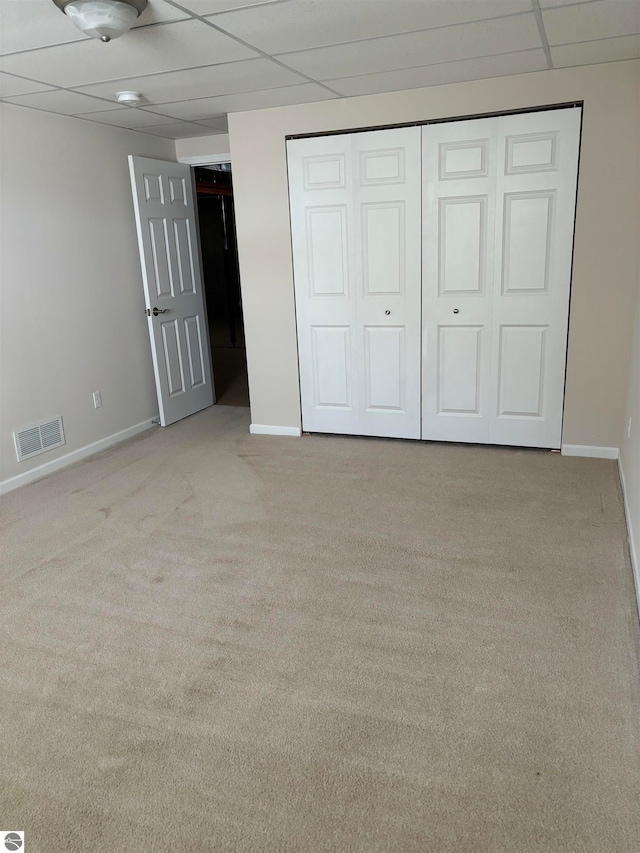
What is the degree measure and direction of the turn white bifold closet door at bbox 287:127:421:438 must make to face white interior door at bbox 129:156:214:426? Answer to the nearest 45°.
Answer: approximately 135° to its right

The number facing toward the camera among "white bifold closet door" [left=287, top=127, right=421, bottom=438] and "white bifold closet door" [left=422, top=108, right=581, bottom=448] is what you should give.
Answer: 2

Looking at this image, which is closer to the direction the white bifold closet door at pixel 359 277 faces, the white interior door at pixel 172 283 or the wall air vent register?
the wall air vent register

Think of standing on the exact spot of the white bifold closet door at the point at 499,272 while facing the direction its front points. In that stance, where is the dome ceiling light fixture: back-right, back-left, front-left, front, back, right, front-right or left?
front-right

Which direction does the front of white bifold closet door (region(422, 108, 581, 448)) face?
toward the camera

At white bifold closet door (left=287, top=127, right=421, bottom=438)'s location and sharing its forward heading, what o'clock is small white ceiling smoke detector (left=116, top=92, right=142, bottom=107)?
The small white ceiling smoke detector is roughly at 2 o'clock from the white bifold closet door.

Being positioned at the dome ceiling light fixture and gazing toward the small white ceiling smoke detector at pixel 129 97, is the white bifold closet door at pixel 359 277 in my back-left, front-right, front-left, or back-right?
front-right

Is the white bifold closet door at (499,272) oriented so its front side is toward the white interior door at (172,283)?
no

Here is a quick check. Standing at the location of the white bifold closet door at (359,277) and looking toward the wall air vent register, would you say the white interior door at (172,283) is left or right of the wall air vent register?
right

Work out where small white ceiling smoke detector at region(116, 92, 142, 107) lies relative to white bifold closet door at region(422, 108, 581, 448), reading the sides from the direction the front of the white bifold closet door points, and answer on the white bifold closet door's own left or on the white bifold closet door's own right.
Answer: on the white bifold closet door's own right

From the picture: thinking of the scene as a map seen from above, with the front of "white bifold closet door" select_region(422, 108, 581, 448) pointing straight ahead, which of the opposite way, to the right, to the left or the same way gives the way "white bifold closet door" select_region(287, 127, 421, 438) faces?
the same way

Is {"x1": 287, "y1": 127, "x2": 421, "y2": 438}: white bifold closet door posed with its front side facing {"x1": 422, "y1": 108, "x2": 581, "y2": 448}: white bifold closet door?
no

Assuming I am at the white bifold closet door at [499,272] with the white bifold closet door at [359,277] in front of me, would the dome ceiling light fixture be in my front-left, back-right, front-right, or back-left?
front-left

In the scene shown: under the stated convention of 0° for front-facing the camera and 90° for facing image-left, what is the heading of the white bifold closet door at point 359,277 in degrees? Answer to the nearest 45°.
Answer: approximately 0°

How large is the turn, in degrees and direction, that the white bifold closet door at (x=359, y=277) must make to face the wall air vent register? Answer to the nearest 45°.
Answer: approximately 90° to its right

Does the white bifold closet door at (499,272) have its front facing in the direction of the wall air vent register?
no

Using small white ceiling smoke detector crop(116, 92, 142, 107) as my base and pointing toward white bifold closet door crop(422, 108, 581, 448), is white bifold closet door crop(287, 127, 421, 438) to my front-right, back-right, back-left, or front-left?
front-left

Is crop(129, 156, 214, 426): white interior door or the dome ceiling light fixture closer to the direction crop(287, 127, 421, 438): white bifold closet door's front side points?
the dome ceiling light fixture

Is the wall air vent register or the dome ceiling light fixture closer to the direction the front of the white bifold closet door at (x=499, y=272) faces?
the dome ceiling light fixture
